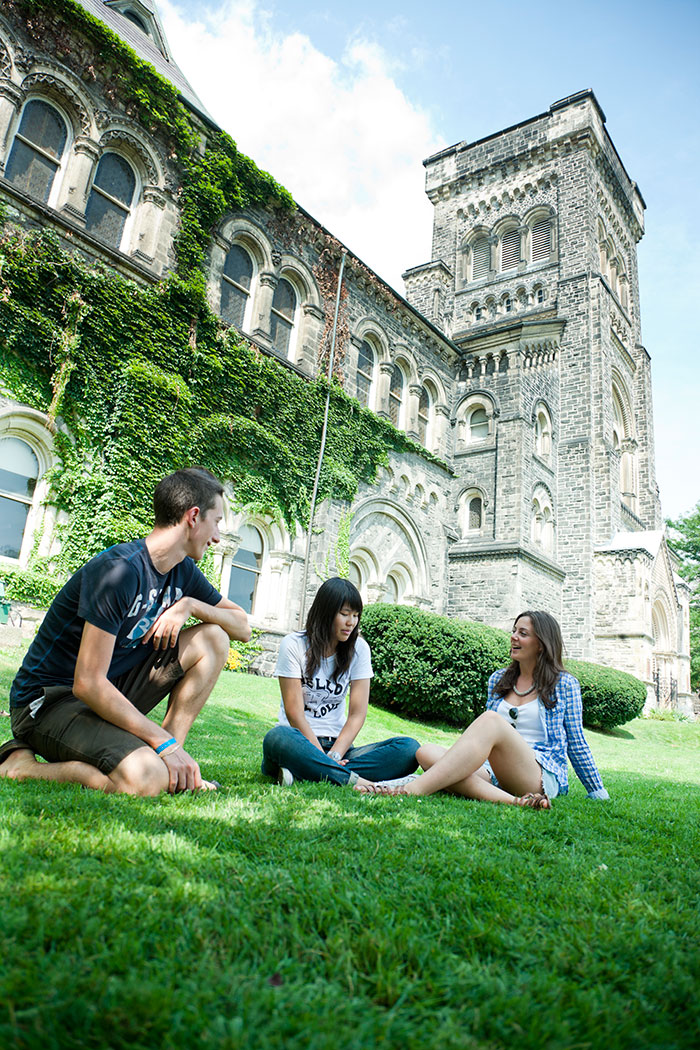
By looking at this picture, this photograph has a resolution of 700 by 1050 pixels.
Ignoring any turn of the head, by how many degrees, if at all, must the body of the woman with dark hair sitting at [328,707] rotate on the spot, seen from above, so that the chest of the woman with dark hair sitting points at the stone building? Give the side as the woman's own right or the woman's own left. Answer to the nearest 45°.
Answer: approximately 180°

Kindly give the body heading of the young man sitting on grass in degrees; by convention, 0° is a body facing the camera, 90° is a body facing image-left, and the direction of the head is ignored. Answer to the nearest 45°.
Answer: approximately 315°

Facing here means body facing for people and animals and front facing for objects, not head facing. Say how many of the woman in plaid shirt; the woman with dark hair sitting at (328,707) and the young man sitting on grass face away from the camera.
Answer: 0

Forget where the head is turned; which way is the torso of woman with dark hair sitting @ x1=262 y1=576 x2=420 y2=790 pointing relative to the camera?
toward the camera

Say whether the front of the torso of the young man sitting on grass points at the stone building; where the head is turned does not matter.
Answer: no

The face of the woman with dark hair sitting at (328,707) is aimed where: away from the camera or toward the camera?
toward the camera

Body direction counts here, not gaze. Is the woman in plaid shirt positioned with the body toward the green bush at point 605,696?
no

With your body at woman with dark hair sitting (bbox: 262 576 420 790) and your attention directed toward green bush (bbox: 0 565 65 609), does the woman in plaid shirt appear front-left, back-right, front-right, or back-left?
back-right

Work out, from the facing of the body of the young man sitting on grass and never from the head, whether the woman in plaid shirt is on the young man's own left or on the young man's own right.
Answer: on the young man's own left

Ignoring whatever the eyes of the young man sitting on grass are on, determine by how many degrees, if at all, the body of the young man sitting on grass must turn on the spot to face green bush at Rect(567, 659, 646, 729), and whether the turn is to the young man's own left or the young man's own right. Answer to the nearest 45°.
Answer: approximately 90° to the young man's own left

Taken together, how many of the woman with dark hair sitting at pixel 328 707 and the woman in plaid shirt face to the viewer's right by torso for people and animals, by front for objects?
0

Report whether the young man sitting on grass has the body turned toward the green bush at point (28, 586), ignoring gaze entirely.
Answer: no

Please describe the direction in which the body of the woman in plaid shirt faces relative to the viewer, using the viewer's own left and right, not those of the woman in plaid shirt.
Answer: facing the viewer and to the left of the viewer

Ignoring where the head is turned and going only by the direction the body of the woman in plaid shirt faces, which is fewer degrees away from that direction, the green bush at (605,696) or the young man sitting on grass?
the young man sitting on grass

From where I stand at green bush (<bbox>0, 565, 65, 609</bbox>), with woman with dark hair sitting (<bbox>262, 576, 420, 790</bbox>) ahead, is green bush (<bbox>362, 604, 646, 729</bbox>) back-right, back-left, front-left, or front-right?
front-left

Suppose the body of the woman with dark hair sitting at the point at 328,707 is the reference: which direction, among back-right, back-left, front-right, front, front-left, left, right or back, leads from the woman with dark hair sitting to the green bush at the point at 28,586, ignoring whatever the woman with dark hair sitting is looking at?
back-right
